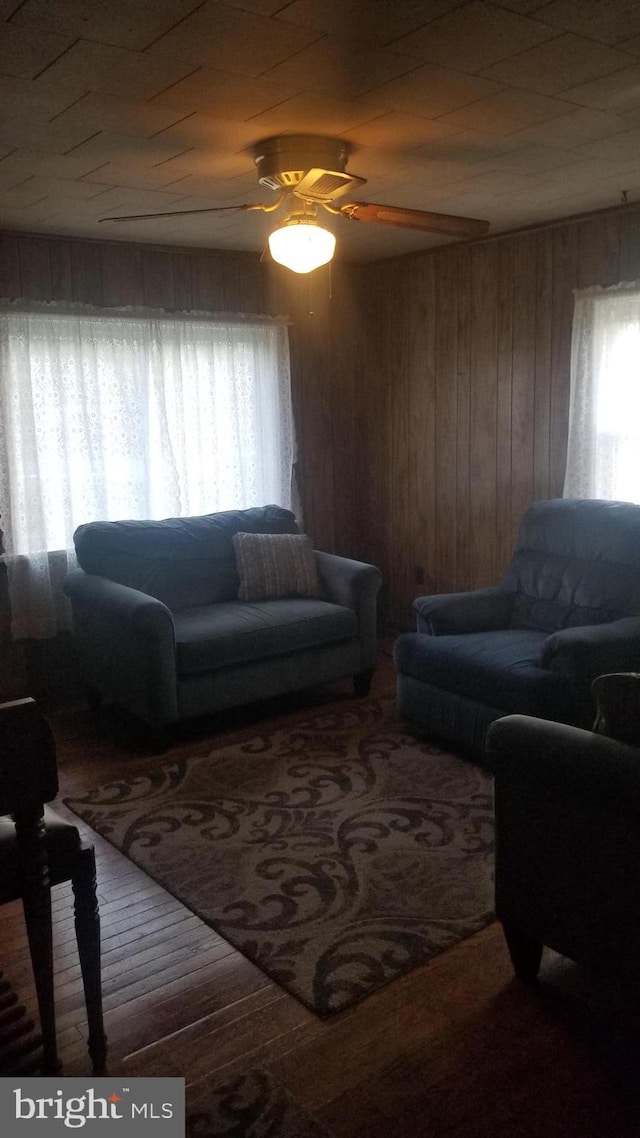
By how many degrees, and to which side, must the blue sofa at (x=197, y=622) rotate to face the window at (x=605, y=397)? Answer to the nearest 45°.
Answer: approximately 45° to its left

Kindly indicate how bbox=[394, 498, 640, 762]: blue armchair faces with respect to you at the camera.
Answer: facing the viewer and to the left of the viewer

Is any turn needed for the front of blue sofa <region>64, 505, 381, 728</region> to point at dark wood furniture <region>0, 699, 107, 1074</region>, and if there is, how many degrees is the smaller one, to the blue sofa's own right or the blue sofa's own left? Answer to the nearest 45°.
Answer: approximately 45° to the blue sofa's own right

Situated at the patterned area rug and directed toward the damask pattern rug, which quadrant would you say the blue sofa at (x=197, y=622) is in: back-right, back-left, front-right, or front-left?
front-left

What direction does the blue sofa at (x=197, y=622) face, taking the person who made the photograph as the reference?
facing the viewer and to the right of the viewer

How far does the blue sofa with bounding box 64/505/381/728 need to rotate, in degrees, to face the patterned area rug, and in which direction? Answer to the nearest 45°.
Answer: approximately 45° to its right

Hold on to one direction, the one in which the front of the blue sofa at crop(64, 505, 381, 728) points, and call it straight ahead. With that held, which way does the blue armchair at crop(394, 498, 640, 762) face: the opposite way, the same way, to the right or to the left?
to the right

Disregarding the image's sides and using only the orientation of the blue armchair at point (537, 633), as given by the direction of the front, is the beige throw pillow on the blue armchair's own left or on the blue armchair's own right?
on the blue armchair's own right

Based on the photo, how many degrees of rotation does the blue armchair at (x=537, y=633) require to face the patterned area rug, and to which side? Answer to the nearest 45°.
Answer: approximately 45° to its left

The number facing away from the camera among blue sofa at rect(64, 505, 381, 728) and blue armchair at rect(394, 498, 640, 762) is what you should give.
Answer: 0
